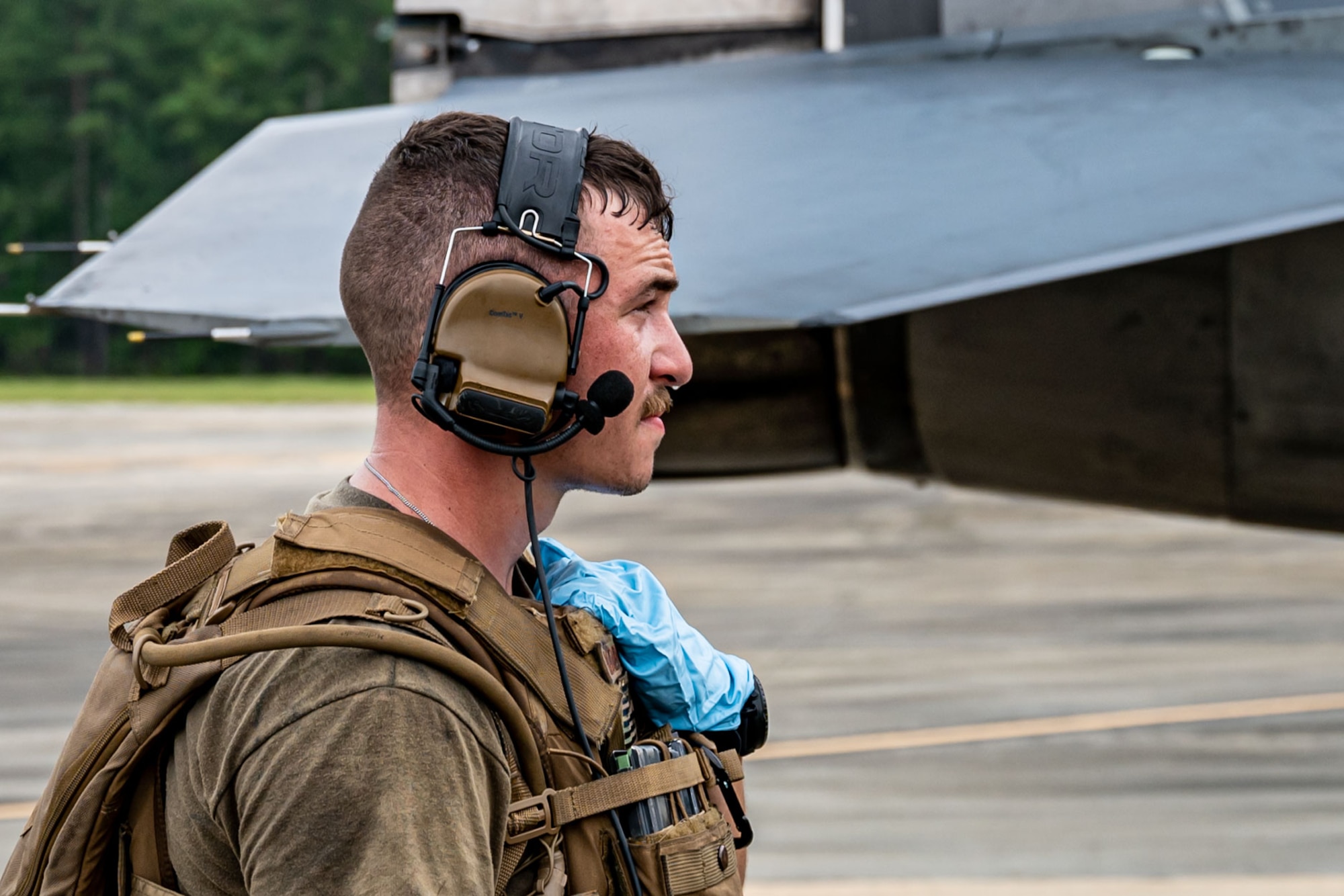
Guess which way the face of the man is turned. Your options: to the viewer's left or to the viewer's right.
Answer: to the viewer's right

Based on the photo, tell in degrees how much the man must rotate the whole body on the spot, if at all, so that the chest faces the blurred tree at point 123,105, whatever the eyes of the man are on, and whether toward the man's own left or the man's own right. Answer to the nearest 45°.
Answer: approximately 90° to the man's own left

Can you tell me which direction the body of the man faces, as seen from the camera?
to the viewer's right

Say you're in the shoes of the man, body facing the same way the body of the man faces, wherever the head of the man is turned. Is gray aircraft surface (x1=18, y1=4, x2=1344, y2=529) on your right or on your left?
on your left
